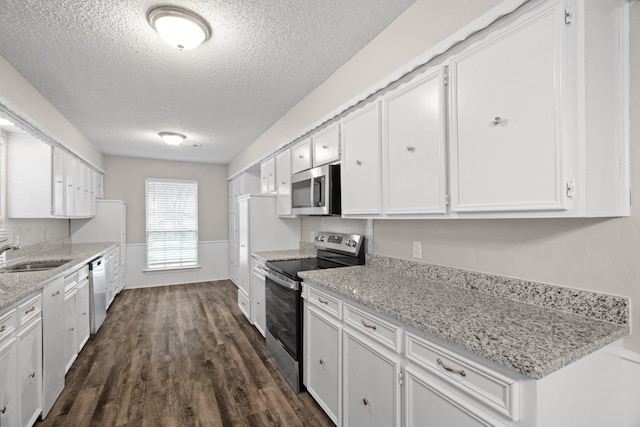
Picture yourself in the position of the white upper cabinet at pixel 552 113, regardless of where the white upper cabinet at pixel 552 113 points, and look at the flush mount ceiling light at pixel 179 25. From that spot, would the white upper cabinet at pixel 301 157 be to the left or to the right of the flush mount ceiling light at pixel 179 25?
right

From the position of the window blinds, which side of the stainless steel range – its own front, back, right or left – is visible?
right

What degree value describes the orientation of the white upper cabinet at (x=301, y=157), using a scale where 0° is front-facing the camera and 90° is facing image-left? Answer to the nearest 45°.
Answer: approximately 45°

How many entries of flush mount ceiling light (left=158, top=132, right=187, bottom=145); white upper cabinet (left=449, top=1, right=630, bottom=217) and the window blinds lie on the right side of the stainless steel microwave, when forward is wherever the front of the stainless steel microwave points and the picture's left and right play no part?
2

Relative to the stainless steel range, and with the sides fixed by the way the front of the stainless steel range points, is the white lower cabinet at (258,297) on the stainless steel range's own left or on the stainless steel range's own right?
on the stainless steel range's own right

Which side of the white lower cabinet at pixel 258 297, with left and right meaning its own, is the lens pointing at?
left

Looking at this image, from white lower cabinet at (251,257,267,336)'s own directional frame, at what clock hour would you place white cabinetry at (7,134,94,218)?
The white cabinetry is roughly at 12 o'clock from the white lower cabinet.

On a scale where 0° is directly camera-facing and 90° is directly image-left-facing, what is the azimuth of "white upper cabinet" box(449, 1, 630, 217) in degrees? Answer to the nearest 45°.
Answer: approximately 45°
